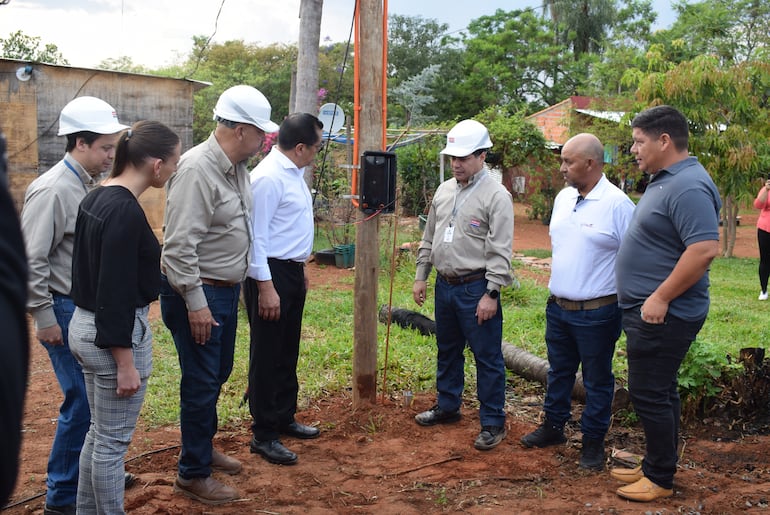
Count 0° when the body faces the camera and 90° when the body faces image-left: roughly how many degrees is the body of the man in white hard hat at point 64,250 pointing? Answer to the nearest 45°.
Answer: approximately 270°

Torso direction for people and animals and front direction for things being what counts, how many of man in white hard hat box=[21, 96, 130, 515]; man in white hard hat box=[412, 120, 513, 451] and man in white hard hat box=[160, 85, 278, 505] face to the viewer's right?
2

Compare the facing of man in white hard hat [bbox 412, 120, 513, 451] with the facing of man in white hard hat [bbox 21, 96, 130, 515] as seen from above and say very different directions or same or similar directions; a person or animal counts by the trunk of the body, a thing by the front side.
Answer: very different directions

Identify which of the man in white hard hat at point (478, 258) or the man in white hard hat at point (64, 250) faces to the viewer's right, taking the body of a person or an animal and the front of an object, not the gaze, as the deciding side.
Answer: the man in white hard hat at point (64, 250)

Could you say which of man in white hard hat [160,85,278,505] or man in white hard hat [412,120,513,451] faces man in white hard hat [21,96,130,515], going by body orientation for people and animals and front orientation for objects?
man in white hard hat [412,120,513,451]

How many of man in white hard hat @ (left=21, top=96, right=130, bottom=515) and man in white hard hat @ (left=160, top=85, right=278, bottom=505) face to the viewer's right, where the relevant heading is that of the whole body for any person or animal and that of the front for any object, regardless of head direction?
2

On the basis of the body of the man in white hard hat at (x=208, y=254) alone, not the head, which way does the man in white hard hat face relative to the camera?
to the viewer's right
